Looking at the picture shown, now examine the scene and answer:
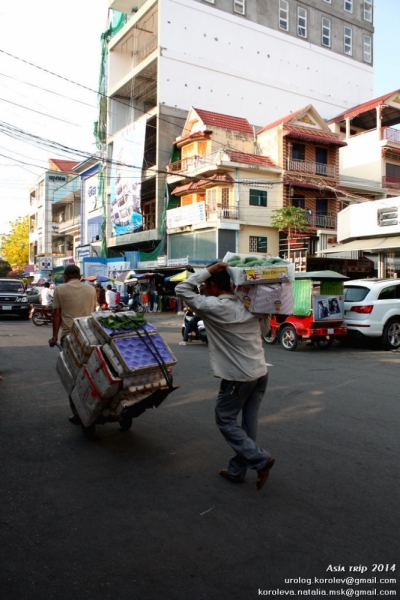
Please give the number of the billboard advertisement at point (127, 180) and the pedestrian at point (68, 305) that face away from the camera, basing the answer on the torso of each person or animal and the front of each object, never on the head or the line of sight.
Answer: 1

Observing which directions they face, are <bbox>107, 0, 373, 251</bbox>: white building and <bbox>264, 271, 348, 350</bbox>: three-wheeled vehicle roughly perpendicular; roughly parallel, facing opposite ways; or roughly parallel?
roughly perpendicular

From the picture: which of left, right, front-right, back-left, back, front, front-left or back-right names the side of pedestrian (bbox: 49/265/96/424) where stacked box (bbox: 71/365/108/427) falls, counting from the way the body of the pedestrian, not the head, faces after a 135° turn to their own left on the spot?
front-left

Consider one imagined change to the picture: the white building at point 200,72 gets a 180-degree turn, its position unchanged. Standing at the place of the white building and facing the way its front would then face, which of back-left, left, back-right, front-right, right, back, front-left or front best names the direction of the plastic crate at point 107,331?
back-right

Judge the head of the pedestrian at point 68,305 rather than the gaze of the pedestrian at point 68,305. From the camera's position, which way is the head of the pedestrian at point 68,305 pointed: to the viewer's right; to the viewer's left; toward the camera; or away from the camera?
away from the camera

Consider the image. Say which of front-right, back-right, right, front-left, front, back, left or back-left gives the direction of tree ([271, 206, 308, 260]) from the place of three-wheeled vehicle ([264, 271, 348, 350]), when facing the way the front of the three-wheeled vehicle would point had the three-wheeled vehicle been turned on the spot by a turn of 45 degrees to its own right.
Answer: front

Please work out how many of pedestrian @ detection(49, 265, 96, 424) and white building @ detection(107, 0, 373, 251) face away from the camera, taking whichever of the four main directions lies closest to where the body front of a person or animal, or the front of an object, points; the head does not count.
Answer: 1

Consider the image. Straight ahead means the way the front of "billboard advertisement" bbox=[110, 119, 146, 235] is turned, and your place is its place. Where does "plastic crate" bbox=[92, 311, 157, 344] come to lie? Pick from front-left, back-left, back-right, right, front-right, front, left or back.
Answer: front-left

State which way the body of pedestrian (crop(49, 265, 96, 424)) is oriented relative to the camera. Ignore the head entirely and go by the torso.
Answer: away from the camera

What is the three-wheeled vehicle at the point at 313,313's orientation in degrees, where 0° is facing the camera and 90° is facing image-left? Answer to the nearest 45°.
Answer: approximately 135°
